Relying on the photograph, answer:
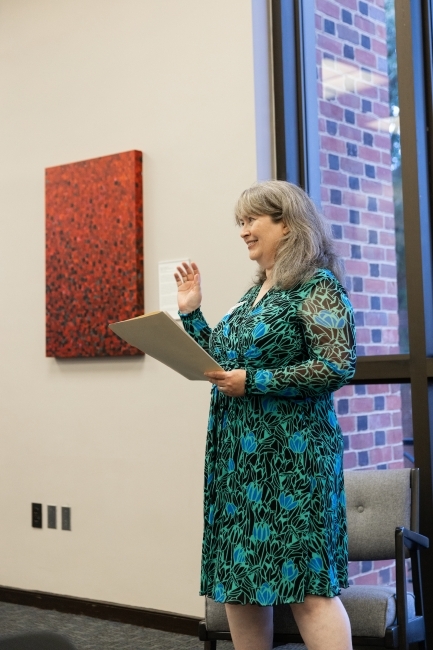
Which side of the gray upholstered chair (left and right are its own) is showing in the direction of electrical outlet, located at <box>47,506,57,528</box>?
right

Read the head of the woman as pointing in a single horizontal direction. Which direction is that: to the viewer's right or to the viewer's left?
to the viewer's left

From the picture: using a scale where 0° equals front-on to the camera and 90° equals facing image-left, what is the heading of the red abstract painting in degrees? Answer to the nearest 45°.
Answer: approximately 45°

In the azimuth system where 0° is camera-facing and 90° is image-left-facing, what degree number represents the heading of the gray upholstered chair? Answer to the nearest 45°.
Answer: approximately 45°

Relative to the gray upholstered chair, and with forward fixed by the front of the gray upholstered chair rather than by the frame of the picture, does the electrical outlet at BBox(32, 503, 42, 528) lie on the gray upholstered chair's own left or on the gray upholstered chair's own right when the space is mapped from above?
on the gray upholstered chair's own right

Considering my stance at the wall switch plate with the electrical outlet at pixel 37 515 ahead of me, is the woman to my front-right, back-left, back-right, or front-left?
back-left

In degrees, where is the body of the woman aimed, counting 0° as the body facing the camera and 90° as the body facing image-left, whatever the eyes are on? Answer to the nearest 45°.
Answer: approximately 45°

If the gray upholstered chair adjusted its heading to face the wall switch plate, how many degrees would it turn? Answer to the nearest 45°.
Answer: approximately 90° to its right

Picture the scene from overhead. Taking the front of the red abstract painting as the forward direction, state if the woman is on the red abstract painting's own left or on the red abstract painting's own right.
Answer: on the red abstract painting's own left
